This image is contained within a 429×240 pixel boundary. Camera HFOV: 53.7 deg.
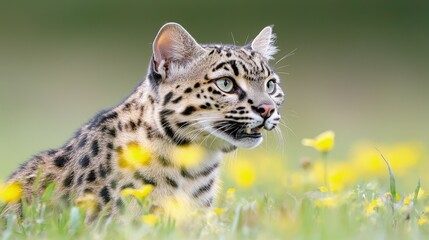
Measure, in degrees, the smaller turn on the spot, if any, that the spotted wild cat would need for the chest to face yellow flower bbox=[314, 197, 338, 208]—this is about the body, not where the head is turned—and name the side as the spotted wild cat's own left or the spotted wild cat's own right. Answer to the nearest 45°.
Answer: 0° — it already faces it

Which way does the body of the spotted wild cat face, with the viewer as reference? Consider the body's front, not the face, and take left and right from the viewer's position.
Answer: facing the viewer and to the right of the viewer

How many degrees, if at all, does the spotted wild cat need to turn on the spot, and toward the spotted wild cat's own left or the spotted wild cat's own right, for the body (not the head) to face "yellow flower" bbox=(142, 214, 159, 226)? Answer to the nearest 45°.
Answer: approximately 45° to the spotted wild cat's own right

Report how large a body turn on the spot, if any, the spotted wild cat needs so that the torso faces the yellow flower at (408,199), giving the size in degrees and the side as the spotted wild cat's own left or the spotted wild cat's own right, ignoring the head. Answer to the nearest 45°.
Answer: approximately 45° to the spotted wild cat's own left

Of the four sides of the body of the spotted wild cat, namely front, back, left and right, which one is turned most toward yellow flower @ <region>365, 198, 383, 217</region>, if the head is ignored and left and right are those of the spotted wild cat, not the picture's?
front
